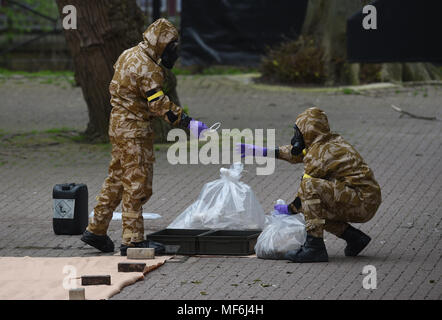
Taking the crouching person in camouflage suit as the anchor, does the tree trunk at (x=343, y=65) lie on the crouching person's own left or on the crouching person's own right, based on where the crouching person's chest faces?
on the crouching person's own right

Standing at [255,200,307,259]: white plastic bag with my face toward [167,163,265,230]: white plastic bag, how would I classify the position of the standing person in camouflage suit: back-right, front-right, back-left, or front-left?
front-left

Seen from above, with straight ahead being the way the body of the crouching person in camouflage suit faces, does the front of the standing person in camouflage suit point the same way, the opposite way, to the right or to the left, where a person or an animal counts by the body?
the opposite way

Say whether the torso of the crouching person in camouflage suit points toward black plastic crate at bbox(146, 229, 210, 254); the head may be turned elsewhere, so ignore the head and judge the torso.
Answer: yes

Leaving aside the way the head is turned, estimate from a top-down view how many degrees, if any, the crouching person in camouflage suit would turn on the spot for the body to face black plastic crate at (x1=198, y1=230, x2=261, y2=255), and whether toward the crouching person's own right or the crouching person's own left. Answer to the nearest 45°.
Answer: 0° — they already face it

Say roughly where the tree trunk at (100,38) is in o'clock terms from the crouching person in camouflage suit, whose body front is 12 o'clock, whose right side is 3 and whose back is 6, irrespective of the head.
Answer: The tree trunk is roughly at 2 o'clock from the crouching person in camouflage suit.

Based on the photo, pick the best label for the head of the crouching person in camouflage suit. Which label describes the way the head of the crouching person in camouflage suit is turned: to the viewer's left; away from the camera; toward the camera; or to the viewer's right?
to the viewer's left

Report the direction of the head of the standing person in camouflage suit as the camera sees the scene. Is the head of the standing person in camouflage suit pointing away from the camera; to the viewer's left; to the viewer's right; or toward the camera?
to the viewer's right

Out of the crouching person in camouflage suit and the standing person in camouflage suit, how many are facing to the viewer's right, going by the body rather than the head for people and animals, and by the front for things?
1

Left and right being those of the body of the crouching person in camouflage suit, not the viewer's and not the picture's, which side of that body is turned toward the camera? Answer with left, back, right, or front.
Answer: left

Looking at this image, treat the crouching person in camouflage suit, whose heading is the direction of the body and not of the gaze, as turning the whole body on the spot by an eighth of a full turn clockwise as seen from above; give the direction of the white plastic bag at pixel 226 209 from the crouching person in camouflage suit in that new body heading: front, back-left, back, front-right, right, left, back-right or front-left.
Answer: front

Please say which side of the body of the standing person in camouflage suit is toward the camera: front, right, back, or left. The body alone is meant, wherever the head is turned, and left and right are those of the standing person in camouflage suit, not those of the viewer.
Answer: right
